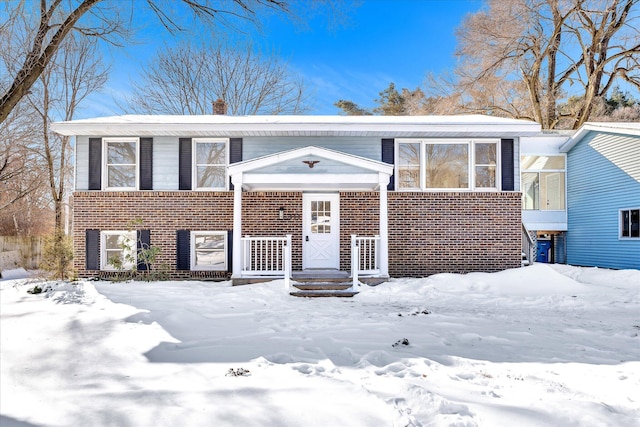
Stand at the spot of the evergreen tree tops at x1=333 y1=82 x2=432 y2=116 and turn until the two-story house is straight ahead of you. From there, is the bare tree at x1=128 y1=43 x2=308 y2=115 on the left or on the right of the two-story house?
right

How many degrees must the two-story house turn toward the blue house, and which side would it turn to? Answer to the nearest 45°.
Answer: approximately 90° to its left

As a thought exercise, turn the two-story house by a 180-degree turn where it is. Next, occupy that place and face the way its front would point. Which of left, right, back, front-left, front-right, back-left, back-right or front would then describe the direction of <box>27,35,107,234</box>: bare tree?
front-left

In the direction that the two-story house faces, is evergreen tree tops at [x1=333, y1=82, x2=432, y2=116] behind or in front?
behind

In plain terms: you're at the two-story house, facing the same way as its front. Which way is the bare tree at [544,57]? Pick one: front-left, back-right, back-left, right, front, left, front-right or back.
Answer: back-left

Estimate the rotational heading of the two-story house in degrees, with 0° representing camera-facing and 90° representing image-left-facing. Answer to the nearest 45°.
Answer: approximately 0°
